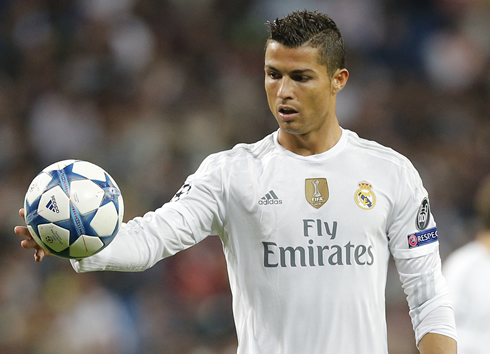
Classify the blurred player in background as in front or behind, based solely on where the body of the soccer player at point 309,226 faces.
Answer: behind

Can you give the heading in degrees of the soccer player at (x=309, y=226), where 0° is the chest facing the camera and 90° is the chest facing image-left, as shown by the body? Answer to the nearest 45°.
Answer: approximately 0°
